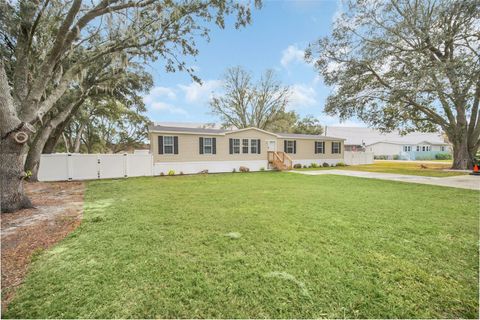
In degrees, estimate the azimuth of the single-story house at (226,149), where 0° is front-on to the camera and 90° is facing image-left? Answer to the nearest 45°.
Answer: approximately 315°

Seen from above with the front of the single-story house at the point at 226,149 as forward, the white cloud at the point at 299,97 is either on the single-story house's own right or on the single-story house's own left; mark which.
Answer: on the single-story house's own left

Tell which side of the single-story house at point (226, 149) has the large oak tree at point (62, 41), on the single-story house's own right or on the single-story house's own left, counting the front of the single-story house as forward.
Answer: on the single-story house's own right

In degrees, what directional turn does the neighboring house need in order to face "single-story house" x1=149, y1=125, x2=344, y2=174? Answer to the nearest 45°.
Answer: approximately 45° to its right

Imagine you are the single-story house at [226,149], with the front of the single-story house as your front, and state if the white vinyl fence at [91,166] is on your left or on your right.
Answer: on your right

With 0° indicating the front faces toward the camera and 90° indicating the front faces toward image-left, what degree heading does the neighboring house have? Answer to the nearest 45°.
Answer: approximately 315°

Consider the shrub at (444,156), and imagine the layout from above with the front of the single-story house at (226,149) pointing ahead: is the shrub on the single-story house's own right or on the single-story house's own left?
on the single-story house's own left
